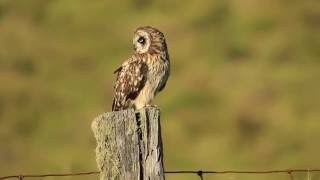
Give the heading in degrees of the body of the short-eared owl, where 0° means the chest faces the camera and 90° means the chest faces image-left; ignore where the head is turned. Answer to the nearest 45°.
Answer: approximately 270°
